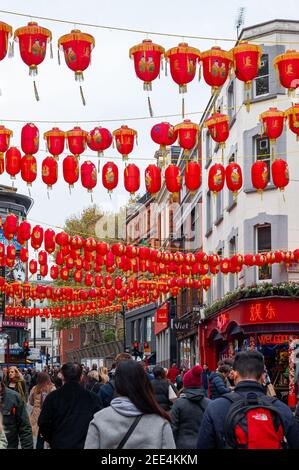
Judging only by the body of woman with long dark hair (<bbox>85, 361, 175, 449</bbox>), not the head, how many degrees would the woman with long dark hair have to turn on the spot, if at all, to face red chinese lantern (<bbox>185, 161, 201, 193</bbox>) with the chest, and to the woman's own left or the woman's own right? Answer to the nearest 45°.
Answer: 0° — they already face it

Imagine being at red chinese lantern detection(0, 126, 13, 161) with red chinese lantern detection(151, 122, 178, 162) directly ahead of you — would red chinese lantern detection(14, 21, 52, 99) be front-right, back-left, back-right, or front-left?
front-right

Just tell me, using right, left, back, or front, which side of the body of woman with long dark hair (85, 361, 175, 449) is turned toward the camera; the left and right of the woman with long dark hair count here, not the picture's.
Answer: back

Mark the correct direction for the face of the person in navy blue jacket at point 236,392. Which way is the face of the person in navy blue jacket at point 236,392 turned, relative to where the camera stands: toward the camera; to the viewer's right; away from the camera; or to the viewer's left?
away from the camera

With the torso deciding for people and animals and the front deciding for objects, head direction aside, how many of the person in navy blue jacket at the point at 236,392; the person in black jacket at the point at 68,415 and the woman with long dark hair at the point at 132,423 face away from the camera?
3

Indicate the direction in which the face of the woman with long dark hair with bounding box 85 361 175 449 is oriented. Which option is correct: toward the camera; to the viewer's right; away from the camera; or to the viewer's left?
away from the camera

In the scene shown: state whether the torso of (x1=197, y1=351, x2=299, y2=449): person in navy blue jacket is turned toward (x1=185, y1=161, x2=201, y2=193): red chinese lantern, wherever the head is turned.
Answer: yes

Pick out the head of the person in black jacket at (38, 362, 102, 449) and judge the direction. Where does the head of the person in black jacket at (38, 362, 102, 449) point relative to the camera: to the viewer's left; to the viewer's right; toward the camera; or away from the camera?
away from the camera

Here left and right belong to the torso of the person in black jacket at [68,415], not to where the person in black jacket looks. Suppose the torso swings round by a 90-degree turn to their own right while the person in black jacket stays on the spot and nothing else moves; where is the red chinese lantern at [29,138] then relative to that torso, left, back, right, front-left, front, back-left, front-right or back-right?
left

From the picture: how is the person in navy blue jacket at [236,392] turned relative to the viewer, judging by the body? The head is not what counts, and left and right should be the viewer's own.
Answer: facing away from the viewer

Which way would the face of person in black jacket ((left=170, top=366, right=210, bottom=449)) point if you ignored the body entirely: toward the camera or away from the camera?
away from the camera

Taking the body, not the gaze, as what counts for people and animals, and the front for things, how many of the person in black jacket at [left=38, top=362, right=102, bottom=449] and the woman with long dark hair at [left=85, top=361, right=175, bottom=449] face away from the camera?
2

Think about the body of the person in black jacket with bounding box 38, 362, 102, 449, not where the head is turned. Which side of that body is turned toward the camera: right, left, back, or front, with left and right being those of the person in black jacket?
back

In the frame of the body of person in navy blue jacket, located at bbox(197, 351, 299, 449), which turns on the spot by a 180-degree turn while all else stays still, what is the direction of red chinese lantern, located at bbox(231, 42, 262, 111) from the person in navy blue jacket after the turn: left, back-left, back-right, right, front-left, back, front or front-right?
back

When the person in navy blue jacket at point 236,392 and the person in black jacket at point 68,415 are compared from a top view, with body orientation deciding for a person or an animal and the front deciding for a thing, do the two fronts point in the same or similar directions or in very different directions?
same or similar directions

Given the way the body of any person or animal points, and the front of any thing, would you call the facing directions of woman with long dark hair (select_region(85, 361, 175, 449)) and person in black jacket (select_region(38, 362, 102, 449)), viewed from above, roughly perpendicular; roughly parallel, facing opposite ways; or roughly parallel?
roughly parallel
